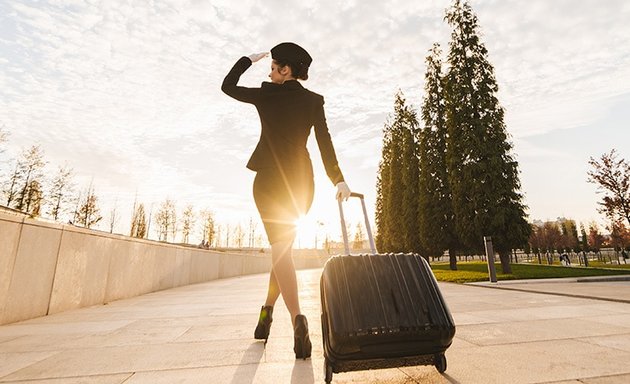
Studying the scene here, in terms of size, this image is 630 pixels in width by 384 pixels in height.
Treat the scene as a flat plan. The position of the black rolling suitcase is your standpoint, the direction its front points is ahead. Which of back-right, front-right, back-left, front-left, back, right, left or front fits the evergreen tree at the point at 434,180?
back

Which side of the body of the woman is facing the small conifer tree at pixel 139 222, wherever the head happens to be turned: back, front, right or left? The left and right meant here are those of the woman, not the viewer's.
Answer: front

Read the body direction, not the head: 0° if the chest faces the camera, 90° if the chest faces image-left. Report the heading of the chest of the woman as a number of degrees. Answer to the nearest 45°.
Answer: approximately 135°

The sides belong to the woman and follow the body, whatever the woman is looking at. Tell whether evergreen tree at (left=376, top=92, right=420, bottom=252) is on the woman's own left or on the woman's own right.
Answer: on the woman's own right

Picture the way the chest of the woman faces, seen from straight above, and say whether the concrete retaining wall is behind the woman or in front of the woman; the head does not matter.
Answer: in front

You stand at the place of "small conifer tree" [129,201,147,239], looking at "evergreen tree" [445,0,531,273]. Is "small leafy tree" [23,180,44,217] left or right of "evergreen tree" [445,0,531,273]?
right

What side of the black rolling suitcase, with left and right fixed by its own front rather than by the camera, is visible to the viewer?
front

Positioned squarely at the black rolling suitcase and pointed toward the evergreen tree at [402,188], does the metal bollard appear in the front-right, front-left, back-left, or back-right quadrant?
front-right

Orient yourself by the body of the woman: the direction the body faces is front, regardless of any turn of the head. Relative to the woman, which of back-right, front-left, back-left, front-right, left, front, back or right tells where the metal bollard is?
right

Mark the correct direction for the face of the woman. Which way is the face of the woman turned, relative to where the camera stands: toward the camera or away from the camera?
away from the camera
